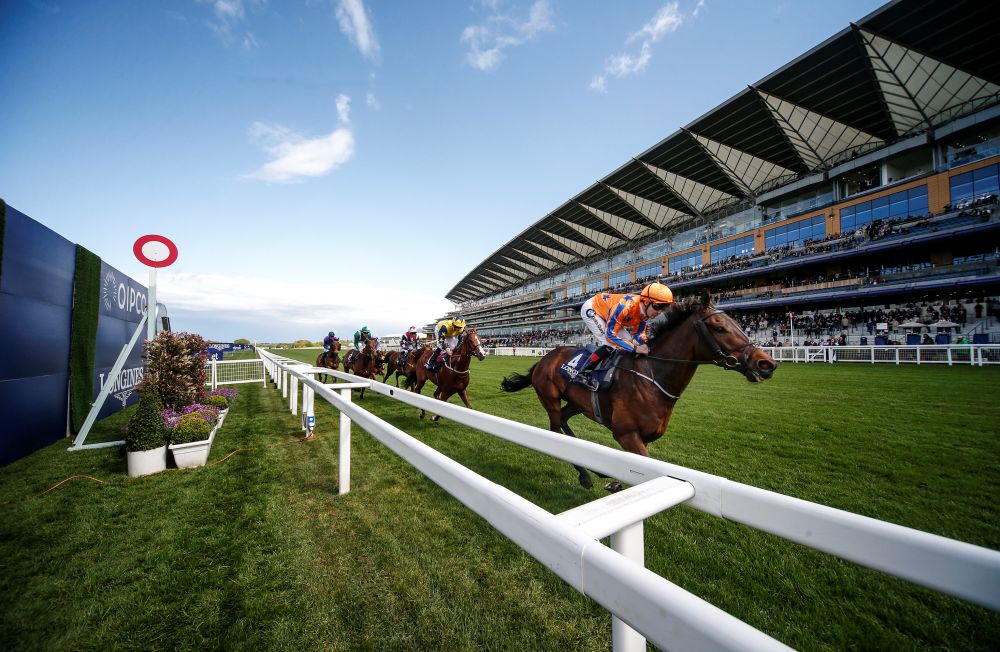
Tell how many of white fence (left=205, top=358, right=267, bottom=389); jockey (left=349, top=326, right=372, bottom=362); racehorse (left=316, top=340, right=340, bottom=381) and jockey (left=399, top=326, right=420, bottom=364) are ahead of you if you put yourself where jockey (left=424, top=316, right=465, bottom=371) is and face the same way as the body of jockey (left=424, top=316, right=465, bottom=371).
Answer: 0

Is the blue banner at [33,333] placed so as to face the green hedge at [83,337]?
no

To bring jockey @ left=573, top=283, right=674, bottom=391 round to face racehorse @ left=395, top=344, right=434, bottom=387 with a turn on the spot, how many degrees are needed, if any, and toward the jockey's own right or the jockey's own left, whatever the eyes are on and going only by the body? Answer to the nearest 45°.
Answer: approximately 180°

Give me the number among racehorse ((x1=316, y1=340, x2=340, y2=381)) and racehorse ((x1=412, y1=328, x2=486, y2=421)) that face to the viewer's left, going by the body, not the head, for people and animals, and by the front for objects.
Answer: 0

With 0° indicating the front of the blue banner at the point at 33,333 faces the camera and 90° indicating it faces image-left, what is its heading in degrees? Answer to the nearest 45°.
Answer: approximately 315°

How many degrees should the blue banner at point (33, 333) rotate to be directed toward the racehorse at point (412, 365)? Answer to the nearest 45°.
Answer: approximately 45° to its left

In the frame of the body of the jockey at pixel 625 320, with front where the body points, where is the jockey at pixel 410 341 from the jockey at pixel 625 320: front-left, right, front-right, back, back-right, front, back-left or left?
back

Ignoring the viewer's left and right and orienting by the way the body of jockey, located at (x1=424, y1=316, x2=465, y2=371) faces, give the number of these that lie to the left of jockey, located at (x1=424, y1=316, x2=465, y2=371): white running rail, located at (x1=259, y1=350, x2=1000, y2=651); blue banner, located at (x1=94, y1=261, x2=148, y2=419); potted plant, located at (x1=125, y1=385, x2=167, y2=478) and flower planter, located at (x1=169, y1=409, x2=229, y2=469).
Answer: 0

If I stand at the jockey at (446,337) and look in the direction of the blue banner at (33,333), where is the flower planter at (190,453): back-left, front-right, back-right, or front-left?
front-left

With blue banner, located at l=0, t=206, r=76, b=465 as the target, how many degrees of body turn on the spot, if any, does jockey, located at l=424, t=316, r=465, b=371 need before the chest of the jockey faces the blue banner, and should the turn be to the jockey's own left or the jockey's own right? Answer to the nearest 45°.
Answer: approximately 135° to the jockey's own right

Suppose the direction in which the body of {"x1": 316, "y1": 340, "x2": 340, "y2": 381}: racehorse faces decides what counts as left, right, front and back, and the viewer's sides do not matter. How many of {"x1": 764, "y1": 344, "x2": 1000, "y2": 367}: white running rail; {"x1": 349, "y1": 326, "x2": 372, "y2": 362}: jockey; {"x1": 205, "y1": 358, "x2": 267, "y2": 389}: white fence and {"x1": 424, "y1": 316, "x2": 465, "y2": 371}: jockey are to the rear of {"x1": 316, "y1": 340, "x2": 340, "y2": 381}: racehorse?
1

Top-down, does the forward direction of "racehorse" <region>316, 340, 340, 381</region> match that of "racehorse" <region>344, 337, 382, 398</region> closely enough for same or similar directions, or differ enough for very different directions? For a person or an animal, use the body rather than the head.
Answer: same or similar directions

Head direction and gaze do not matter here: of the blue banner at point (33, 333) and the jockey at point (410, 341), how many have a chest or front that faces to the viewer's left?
0

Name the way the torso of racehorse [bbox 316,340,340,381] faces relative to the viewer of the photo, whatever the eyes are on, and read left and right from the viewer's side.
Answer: facing the viewer and to the right of the viewer

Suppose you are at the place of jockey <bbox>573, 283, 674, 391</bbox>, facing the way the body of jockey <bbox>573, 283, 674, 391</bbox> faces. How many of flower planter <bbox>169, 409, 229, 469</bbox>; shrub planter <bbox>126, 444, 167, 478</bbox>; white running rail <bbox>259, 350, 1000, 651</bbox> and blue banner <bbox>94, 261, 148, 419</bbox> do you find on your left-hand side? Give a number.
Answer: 0

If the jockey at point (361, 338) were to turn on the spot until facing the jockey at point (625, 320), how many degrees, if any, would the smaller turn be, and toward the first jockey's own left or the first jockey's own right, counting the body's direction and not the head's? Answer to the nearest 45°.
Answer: approximately 45° to the first jockey's own right

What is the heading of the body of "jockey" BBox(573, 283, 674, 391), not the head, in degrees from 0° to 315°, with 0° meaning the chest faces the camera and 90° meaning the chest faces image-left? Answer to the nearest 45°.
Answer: approximately 315°

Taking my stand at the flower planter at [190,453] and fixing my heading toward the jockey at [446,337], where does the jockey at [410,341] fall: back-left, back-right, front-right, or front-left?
front-left

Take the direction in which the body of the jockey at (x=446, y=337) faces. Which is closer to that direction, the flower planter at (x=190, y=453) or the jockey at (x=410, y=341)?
the flower planter

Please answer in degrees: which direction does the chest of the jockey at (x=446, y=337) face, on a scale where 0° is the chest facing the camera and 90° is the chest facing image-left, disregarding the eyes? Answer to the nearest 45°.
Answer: approximately 315°
